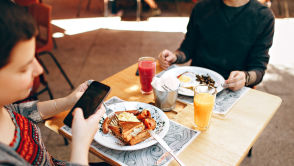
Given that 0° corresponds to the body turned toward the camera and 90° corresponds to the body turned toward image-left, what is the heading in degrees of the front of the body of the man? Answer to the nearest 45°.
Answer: approximately 45°

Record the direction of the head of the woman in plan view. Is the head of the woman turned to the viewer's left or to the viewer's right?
to the viewer's right

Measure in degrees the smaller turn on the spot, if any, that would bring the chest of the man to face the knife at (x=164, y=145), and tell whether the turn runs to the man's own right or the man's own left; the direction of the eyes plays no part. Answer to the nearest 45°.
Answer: approximately 45° to the man's own left
